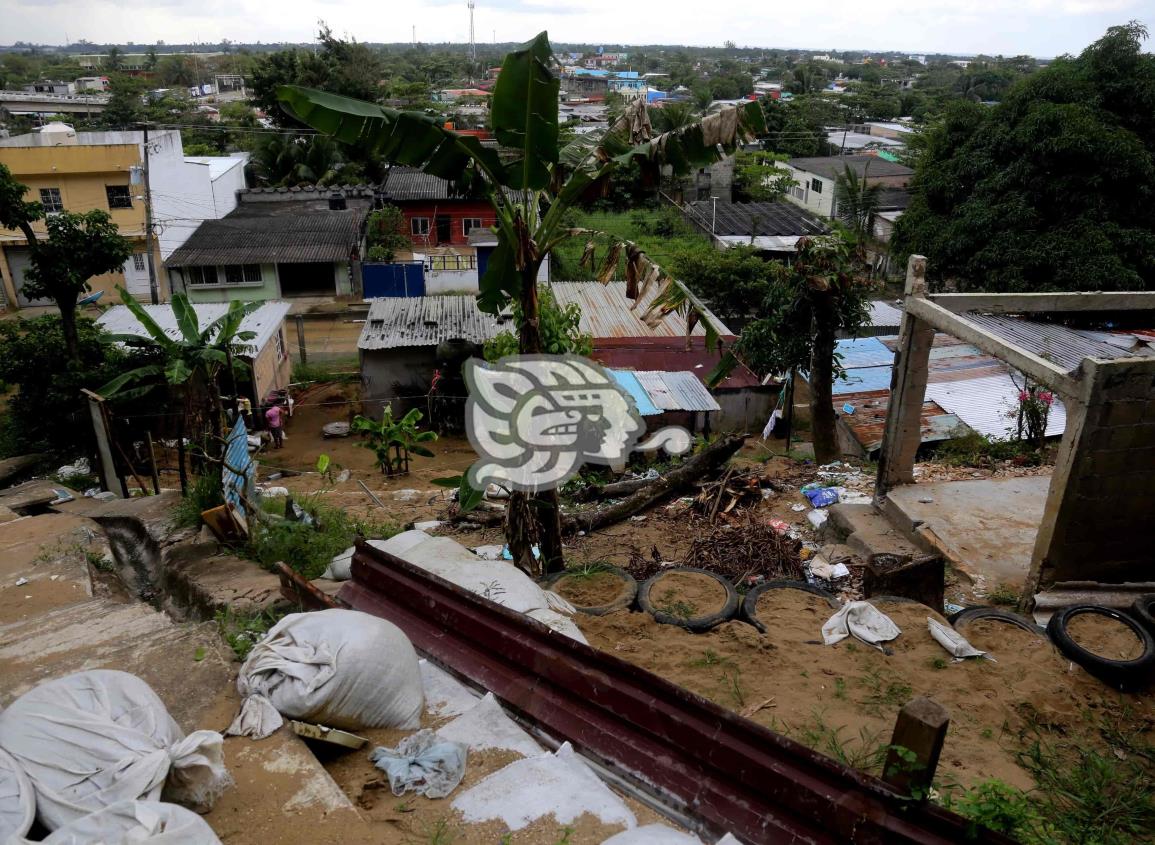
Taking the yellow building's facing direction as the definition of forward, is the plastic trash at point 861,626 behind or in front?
in front

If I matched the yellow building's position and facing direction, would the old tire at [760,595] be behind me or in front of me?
in front

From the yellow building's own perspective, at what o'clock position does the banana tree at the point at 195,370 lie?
The banana tree is roughly at 12 o'clock from the yellow building.

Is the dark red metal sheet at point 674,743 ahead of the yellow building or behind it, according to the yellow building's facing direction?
ahead

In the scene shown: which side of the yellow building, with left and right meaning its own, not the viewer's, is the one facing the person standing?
front

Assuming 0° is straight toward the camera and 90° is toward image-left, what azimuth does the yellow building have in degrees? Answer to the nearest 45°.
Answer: approximately 0°

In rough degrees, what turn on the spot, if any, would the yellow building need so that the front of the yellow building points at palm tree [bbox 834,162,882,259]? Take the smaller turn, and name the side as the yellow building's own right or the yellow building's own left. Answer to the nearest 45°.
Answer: approximately 90° to the yellow building's own left

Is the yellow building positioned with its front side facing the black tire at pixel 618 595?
yes

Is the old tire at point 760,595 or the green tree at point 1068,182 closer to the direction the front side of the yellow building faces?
the old tire

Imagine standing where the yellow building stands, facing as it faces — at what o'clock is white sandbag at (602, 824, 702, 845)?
The white sandbag is roughly at 12 o'clock from the yellow building.

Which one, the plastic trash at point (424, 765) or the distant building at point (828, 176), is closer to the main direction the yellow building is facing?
the plastic trash

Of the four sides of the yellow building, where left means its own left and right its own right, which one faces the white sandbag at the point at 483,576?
front
